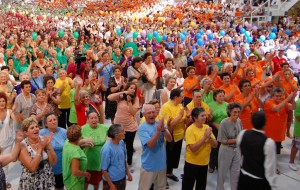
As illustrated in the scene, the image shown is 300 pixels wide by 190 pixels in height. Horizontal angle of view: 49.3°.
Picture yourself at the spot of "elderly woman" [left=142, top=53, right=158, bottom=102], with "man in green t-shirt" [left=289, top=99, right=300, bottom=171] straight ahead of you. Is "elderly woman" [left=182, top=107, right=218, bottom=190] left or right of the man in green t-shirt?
right

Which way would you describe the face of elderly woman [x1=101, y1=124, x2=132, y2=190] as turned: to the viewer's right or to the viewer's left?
to the viewer's right

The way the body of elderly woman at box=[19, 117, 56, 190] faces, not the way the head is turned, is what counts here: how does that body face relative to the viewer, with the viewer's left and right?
facing the viewer and to the right of the viewer

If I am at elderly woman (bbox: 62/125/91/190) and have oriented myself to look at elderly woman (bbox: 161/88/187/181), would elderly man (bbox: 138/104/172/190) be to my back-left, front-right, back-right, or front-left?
front-right

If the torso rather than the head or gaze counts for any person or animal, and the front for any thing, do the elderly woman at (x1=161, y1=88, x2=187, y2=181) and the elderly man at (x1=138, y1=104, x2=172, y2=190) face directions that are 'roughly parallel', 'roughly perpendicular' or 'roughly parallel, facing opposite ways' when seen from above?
roughly parallel

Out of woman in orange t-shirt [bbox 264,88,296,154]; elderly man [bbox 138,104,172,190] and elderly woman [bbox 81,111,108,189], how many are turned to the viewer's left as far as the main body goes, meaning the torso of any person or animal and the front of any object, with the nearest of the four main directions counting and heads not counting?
0

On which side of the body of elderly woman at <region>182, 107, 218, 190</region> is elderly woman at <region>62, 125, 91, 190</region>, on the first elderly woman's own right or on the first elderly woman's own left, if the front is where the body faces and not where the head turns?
on the first elderly woman's own right

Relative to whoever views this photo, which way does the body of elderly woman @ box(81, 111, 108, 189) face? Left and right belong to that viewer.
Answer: facing the viewer

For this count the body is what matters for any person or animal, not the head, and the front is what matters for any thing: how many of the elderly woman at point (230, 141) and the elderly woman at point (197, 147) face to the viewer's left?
0
